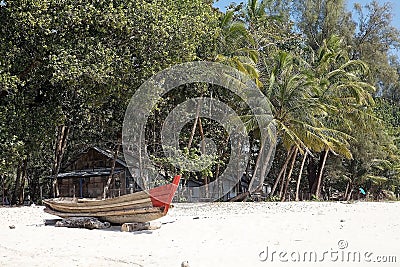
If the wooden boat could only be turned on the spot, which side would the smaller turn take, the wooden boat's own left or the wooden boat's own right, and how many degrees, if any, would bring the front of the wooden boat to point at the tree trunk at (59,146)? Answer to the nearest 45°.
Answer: approximately 90° to the wooden boat's own left

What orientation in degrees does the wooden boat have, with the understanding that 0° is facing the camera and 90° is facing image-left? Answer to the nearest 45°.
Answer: approximately 270°
